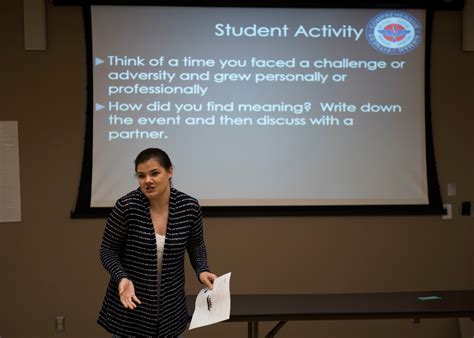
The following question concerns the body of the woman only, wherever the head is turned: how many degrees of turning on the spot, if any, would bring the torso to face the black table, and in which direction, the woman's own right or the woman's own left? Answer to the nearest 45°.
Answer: approximately 135° to the woman's own left

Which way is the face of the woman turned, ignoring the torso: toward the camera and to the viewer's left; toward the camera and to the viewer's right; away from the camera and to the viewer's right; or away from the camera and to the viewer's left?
toward the camera and to the viewer's left

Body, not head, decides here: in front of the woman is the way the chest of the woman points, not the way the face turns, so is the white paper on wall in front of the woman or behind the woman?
behind

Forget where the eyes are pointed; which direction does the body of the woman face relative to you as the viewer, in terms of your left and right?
facing the viewer

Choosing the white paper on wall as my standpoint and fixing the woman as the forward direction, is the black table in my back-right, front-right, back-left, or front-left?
front-left
